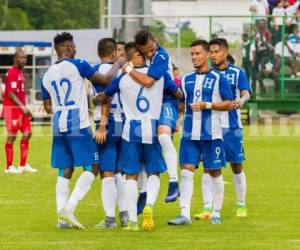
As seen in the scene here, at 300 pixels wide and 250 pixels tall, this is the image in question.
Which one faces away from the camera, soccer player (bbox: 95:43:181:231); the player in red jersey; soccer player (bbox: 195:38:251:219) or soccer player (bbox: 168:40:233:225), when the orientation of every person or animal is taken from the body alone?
soccer player (bbox: 95:43:181:231)

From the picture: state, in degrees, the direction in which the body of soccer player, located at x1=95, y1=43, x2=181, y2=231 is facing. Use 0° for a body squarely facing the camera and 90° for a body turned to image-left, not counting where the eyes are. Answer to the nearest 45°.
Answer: approximately 180°

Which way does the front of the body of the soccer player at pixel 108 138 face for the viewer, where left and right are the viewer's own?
facing away from the viewer and to the right of the viewer

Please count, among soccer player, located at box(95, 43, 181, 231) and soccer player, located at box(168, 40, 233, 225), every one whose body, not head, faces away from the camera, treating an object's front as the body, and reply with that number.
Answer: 1

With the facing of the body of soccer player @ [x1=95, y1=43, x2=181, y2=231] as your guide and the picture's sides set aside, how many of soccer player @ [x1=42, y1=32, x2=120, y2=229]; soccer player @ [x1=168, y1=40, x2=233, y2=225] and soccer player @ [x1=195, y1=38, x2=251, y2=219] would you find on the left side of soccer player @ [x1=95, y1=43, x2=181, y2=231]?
1

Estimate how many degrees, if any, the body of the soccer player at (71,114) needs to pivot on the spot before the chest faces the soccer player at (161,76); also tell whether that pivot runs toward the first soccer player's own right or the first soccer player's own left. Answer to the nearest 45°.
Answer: approximately 45° to the first soccer player's own right

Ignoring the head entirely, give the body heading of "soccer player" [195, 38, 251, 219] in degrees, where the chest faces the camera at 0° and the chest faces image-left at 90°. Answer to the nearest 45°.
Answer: approximately 45°

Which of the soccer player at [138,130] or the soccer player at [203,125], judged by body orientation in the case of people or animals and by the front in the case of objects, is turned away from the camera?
the soccer player at [138,130]

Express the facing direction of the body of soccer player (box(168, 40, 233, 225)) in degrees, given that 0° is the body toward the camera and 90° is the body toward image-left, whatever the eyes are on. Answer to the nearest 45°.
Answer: approximately 45°

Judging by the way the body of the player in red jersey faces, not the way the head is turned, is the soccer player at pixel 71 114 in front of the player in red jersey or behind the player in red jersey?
in front

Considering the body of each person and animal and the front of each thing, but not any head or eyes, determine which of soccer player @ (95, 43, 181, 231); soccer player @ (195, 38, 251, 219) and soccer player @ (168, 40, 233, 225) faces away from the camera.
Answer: soccer player @ (95, 43, 181, 231)
